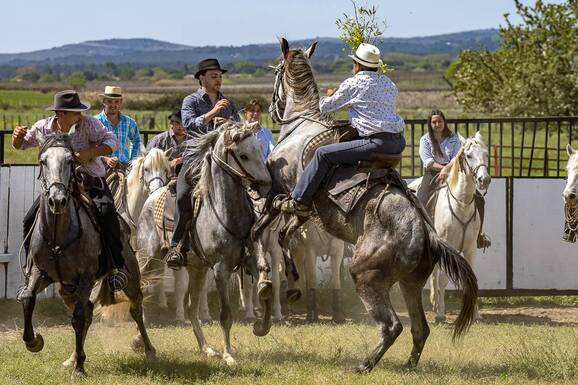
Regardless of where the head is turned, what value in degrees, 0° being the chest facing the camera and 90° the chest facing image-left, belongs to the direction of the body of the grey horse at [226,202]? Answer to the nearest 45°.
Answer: approximately 315°

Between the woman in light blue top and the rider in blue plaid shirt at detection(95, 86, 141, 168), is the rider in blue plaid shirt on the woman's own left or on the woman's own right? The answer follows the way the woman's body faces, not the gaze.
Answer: on the woman's own right

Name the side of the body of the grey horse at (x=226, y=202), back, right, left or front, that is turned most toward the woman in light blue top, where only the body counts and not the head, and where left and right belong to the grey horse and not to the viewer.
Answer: left

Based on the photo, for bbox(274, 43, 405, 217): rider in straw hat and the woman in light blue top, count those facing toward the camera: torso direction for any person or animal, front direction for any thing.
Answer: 1

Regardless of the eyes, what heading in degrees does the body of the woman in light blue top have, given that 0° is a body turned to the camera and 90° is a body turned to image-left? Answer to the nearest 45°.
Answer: approximately 0°

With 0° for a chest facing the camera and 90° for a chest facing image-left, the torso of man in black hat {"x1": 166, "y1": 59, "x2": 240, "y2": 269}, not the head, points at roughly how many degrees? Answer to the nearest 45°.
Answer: approximately 315°

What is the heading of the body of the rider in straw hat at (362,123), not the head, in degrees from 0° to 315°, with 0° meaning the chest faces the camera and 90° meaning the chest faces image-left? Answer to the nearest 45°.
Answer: approximately 135°

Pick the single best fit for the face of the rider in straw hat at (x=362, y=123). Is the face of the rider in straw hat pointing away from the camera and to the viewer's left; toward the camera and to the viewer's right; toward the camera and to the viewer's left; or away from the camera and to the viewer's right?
away from the camera and to the viewer's left

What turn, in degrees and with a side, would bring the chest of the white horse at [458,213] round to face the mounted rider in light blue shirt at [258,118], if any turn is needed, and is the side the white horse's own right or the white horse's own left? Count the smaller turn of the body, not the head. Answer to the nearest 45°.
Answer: approximately 135° to the white horse's own right
